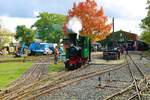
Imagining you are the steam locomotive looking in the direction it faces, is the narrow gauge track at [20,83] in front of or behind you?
in front

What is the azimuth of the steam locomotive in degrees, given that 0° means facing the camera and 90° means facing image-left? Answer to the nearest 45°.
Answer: approximately 45°
